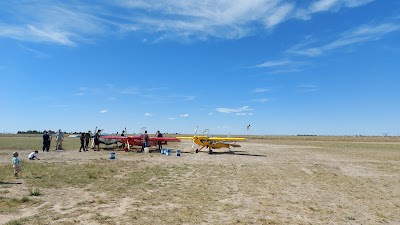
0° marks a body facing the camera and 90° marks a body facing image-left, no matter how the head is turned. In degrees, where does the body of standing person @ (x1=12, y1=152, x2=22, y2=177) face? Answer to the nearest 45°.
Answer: approximately 270°
